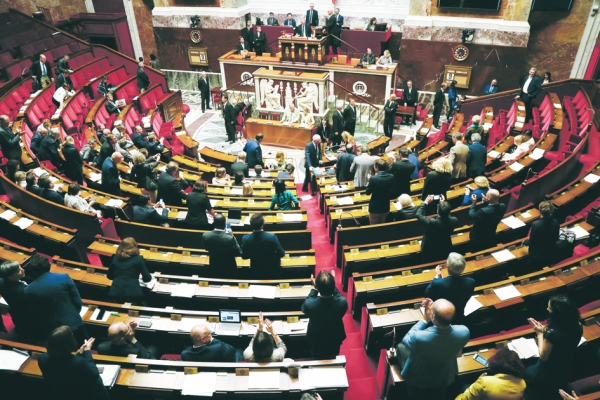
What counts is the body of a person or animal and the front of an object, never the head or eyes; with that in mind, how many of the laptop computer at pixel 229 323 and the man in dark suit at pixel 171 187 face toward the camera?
1

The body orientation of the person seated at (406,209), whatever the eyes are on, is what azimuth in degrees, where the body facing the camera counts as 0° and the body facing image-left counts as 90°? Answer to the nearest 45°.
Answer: approximately 180°

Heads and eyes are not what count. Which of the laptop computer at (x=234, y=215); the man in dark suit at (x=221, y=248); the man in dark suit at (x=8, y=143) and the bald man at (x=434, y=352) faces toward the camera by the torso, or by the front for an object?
the laptop computer

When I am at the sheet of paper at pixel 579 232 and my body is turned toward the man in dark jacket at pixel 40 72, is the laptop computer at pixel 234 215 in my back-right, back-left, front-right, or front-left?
front-left

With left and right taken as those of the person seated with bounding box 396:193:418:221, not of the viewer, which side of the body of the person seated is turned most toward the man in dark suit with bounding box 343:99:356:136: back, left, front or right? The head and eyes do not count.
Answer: front

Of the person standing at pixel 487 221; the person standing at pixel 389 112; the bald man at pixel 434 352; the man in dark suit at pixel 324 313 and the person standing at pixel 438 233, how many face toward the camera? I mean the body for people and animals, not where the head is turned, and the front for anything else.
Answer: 1

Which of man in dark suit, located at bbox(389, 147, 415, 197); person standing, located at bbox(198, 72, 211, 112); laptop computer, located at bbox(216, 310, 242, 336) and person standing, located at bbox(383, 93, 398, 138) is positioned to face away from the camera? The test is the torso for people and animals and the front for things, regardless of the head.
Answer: the man in dark suit

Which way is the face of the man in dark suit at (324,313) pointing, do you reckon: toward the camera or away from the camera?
away from the camera

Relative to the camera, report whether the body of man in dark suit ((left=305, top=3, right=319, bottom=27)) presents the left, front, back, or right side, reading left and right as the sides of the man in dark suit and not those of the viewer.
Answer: front

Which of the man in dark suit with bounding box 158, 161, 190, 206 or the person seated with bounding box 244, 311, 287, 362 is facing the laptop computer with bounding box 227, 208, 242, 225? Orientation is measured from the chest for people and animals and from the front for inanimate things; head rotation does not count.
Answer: the person seated

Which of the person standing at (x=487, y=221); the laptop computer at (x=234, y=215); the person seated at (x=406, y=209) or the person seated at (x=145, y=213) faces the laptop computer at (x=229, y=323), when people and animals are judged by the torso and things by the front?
the laptop computer at (x=234, y=215)

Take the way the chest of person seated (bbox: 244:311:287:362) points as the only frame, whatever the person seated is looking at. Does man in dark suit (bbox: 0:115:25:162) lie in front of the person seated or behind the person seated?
in front

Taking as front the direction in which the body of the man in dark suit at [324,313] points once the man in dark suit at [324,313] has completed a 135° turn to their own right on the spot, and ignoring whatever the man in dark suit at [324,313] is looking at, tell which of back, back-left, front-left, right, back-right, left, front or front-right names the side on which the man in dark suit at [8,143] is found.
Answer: back

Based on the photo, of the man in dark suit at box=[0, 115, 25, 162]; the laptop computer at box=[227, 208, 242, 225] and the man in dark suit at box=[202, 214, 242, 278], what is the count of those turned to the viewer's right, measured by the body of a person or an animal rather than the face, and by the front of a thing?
1

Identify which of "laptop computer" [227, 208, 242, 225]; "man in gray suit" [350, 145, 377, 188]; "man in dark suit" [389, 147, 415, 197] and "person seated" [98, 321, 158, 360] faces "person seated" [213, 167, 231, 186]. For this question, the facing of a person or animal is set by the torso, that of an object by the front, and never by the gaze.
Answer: "person seated" [98, 321, 158, 360]

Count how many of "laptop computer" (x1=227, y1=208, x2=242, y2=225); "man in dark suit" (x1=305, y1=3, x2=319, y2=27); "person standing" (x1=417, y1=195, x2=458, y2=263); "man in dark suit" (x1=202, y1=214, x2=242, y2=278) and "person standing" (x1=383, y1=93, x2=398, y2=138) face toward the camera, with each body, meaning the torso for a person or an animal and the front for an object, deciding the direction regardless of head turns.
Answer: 3

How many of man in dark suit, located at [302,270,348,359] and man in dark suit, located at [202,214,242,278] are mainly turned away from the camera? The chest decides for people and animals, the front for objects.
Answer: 2

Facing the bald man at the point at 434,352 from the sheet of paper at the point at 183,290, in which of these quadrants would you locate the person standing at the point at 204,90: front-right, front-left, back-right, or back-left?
back-left

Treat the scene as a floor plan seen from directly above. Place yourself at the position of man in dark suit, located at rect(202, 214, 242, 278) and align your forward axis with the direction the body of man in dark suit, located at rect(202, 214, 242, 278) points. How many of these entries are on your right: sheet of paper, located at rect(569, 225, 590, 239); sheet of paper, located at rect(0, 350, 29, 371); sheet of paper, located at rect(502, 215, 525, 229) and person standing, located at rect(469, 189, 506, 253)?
3

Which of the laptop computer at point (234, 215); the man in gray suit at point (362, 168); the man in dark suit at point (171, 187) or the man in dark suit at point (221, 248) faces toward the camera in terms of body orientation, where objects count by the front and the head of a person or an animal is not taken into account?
the laptop computer

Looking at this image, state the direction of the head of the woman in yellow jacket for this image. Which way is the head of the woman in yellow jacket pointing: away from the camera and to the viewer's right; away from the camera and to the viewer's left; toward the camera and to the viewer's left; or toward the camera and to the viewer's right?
away from the camera and to the viewer's left

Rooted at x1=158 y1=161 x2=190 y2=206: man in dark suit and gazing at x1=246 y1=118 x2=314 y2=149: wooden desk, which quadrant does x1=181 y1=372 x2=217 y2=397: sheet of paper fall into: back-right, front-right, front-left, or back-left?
back-right

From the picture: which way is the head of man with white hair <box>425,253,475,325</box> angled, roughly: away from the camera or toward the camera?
away from the camera
